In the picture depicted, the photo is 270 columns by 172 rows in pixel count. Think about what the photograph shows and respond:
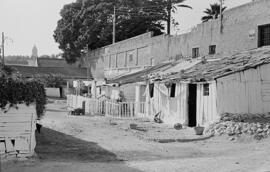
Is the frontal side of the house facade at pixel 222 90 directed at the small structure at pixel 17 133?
yes

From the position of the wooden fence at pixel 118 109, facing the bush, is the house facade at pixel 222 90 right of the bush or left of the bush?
left

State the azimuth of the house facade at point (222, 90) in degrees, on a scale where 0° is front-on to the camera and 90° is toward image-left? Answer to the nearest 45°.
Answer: approximately 45°

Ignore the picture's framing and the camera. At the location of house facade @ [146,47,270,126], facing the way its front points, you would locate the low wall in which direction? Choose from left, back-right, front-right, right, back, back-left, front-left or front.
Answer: right

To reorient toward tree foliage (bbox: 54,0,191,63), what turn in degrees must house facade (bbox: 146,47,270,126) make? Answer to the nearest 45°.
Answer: approximately 90° to its right

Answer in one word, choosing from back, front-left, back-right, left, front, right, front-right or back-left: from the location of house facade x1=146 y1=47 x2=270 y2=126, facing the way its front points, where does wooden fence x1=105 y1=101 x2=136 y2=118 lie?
right

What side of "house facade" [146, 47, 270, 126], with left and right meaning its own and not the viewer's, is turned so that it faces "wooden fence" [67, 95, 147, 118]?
right

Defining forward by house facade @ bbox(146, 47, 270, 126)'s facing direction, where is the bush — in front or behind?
in front
